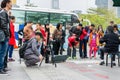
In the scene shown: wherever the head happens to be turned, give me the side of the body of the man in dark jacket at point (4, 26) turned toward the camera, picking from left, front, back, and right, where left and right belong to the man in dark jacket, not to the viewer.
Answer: right

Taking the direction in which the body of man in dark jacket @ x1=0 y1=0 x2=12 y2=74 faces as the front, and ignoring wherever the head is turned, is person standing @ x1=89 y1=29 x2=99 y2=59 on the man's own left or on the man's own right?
on the man's own left

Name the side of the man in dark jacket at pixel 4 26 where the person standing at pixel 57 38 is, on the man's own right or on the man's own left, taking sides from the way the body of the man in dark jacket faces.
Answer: on the man's own left
